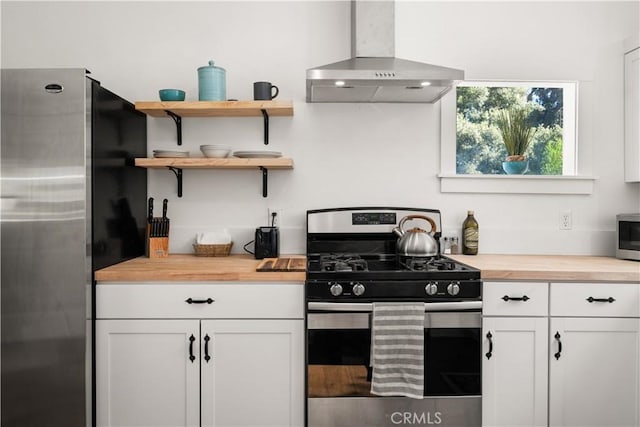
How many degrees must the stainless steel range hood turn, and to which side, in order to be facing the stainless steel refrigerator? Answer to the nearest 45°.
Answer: approximately 45° to its right

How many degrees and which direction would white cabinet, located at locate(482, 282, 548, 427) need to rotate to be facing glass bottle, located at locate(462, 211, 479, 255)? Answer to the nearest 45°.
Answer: approximately 135° to its right

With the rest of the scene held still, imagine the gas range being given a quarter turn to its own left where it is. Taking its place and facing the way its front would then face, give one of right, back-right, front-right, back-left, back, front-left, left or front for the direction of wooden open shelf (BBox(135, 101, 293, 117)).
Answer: back

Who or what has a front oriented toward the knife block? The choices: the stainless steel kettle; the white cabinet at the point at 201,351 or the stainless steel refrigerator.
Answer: the stainless steel kettle

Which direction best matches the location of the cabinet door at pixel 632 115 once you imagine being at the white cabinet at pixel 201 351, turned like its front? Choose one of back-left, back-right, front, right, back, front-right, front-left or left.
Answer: left

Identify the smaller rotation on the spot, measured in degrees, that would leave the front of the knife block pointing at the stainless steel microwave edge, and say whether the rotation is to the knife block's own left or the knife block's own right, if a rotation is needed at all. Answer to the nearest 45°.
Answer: approximately 90° to the knife block's own left

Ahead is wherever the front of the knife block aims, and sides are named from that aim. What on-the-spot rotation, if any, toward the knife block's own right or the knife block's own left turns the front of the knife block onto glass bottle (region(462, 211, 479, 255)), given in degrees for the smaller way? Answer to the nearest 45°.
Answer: approximately 90° to the knife block's own left

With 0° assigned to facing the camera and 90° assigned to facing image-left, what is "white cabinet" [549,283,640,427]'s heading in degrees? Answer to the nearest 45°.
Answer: approximately 0°
